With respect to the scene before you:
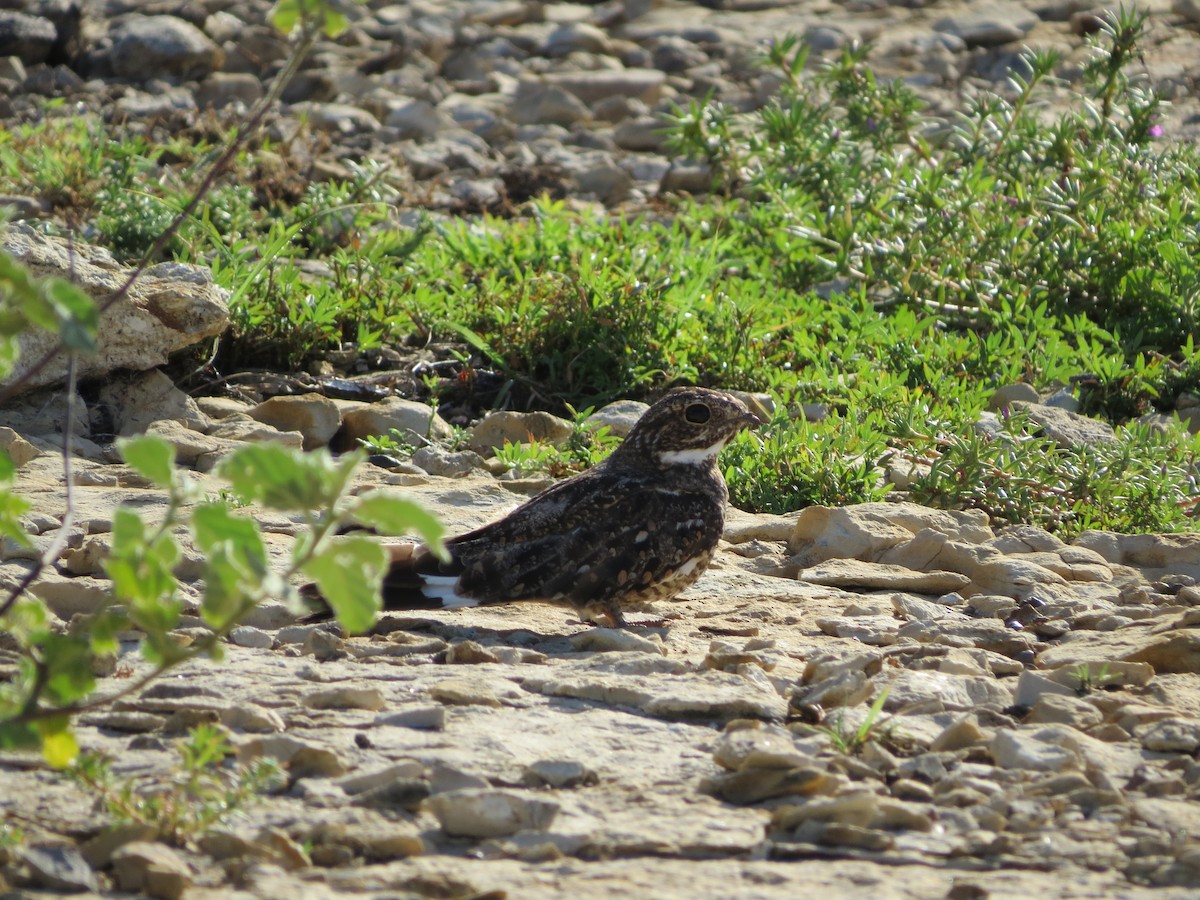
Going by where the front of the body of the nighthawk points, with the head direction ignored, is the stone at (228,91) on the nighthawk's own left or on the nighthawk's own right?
on the nighthawk's own left

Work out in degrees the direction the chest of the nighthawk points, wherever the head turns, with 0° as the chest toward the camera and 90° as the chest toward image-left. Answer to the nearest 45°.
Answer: approximately 270°

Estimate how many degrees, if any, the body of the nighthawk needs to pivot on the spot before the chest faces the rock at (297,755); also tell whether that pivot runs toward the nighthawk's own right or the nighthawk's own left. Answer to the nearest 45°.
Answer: approximately 90° to the nighthawk's own right

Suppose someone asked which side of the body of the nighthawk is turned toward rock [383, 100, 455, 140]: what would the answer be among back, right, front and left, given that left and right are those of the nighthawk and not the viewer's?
left

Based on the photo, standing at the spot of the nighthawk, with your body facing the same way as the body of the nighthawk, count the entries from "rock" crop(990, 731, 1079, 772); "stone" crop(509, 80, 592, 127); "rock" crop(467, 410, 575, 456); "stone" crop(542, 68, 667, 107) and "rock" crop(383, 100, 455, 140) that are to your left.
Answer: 4

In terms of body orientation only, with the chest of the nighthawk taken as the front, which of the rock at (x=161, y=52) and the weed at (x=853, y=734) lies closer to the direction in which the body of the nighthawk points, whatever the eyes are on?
the weed

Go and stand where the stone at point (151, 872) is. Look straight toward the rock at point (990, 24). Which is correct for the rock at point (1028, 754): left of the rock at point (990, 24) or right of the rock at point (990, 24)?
right

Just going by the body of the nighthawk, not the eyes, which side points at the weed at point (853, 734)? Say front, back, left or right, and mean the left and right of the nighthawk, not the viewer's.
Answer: right

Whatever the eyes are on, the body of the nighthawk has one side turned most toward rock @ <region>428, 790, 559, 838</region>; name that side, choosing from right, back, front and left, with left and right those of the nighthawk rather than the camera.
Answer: right

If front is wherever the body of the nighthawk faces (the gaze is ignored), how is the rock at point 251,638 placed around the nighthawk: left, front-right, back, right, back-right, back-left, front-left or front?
back-right
